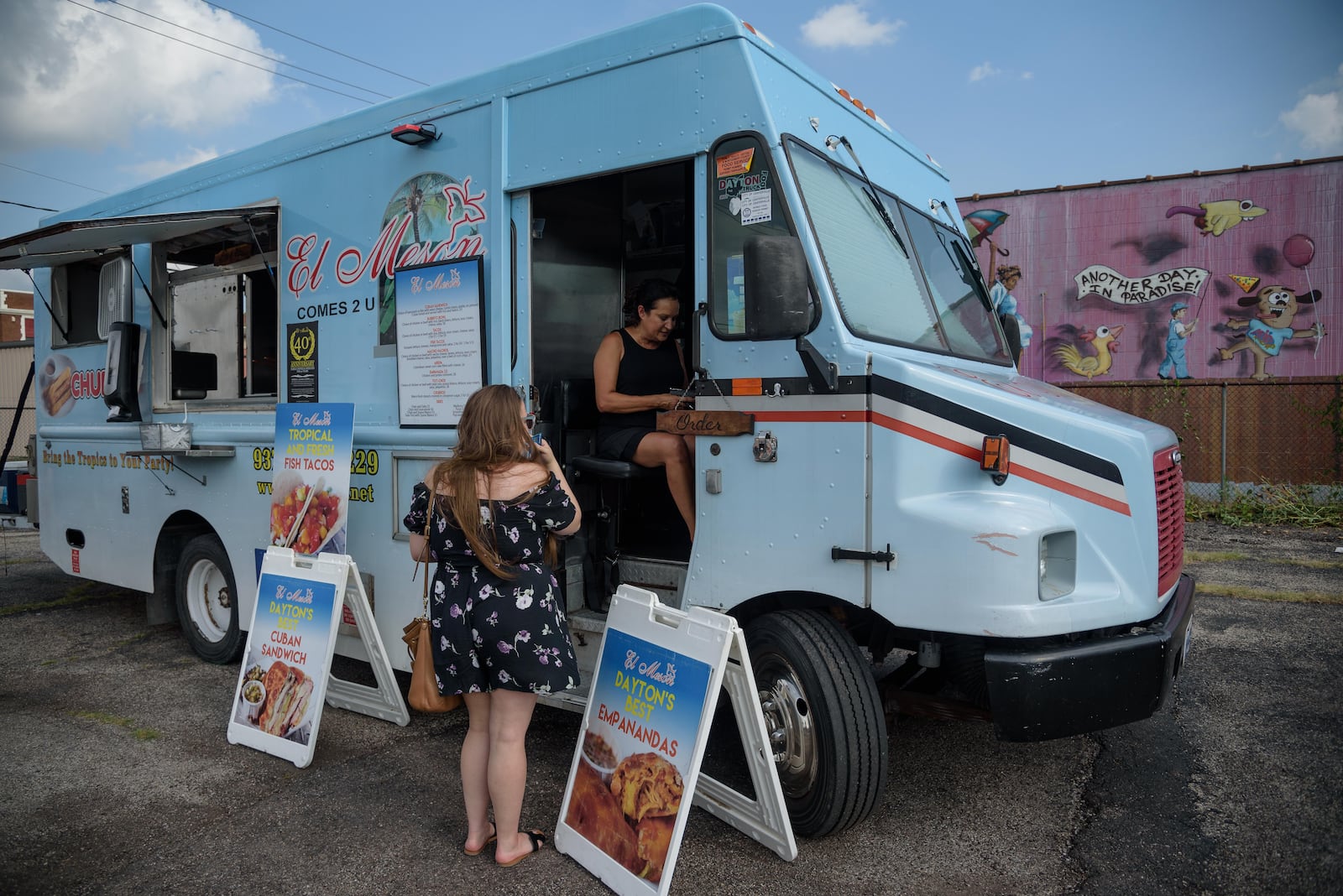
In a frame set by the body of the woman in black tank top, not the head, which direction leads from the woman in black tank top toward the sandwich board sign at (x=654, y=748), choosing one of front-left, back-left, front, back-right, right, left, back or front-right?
front-right

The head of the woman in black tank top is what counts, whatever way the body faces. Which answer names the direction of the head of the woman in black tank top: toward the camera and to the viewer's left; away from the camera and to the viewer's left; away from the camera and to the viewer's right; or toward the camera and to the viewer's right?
toward the camera and to the viewer's right

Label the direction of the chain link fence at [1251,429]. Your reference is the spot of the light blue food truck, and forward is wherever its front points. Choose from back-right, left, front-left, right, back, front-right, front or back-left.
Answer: left

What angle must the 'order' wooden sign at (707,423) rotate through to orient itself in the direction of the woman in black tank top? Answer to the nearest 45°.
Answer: approximately 180°

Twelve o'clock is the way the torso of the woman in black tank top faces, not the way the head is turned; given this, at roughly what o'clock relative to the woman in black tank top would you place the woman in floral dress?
The woman in floral dress is roughly at 2 o'clock from the woman in black tank top.

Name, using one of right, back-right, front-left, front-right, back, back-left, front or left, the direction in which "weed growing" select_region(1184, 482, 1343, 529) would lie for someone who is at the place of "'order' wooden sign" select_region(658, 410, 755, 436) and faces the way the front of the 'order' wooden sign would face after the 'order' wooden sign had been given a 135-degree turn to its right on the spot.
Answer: right

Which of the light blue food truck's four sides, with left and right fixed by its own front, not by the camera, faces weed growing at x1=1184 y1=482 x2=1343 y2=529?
left

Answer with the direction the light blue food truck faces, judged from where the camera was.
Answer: facing the viewer and to the right of the viewer

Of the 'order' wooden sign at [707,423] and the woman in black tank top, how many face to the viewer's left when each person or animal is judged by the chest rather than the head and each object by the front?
0

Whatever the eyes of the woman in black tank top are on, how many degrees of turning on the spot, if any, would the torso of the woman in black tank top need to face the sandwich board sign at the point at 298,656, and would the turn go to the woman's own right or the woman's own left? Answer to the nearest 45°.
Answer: approximately 135° to the woman's own right
